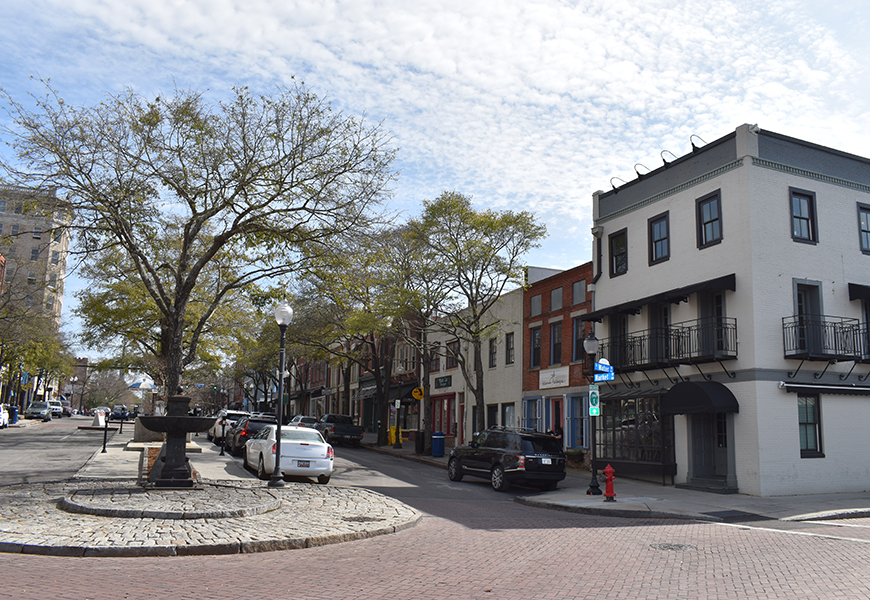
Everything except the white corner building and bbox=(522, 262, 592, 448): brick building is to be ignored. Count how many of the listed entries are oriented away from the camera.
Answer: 0

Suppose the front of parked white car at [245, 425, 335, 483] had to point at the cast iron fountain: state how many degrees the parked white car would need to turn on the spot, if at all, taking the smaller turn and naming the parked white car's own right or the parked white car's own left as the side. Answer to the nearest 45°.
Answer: approximately 90° to the parked white car's own left

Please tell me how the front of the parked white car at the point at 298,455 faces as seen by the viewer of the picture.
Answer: facing away from the viewer and to the left of the viewer

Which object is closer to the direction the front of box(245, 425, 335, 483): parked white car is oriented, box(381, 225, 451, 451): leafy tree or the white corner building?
the leafy tree

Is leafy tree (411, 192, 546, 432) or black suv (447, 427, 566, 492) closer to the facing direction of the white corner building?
the black suv

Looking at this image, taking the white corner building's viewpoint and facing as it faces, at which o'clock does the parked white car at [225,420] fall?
The parked white car is roughly at 2 o'clock from the white corner building.

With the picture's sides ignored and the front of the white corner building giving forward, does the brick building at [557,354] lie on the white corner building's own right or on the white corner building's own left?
on the white corner building's own right

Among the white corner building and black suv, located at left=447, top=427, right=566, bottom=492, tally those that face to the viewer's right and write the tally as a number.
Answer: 0

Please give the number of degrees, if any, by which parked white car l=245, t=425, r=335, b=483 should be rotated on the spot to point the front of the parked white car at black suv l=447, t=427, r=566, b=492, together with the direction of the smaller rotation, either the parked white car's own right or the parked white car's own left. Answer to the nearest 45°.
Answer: approximately 135° to the parked white car's own right

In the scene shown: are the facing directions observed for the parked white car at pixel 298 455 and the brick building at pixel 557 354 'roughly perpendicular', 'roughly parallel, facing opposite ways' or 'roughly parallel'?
roughly perpendicular

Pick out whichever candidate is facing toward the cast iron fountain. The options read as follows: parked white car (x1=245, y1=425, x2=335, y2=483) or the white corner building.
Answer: the white corner building

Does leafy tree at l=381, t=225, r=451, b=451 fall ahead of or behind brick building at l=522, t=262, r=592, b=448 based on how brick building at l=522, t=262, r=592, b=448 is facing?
ahead

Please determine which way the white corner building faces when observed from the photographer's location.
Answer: facing the viewer and to the left of the viewer

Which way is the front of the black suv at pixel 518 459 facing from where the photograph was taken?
facing away from the viewer and to the left of the viewer

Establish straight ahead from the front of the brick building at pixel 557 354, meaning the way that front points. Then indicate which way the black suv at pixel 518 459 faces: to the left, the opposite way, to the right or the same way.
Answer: to the right

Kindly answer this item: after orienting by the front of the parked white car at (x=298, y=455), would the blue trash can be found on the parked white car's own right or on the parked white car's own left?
on the parked white car's own right

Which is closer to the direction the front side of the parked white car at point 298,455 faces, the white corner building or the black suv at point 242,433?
the black suv

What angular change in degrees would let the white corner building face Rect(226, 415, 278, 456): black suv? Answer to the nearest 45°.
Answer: approximately 45° to its right
